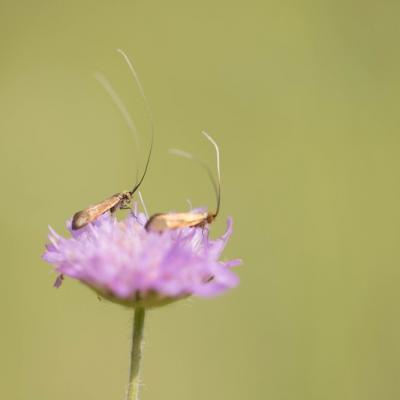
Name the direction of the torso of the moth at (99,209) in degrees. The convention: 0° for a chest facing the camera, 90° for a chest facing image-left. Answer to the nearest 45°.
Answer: approximately 270°
